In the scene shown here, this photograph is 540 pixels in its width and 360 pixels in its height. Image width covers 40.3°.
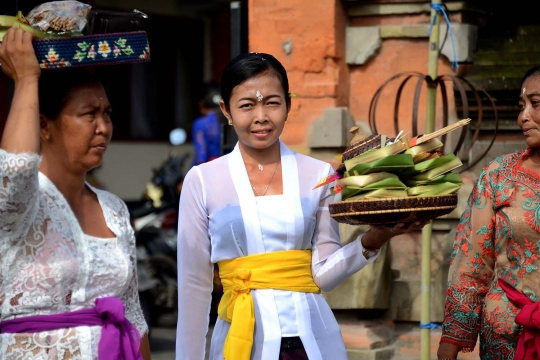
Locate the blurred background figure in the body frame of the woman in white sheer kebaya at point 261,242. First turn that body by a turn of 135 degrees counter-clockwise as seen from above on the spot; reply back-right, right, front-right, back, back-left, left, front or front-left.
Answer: front-left

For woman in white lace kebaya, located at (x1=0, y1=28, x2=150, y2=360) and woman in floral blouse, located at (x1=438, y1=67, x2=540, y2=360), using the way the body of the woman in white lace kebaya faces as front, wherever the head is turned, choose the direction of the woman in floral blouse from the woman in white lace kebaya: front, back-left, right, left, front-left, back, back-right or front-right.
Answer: front-left

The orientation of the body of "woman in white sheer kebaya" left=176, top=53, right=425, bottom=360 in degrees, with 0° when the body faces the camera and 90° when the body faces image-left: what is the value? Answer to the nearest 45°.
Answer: approximately 0°
